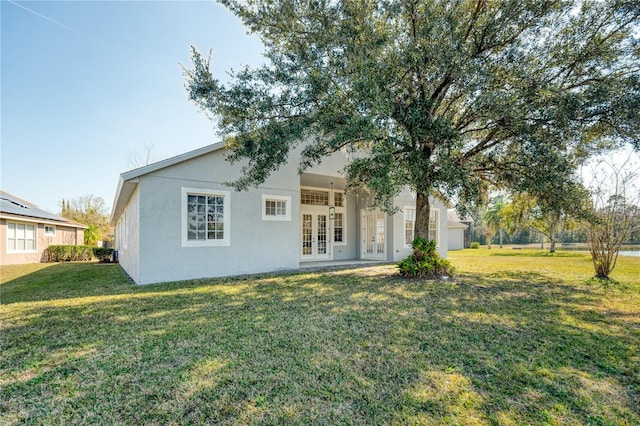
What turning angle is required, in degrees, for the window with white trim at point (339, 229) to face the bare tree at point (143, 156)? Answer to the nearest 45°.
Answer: approximately 135° to its right

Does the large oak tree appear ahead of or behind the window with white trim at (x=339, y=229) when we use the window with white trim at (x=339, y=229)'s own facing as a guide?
ahead

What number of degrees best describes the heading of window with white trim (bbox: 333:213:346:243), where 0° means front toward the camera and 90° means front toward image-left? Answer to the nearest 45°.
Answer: approximately 0°

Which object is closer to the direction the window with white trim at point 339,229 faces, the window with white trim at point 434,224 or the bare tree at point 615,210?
the bare tree

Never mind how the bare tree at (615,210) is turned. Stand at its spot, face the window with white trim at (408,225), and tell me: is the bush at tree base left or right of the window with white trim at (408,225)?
left
